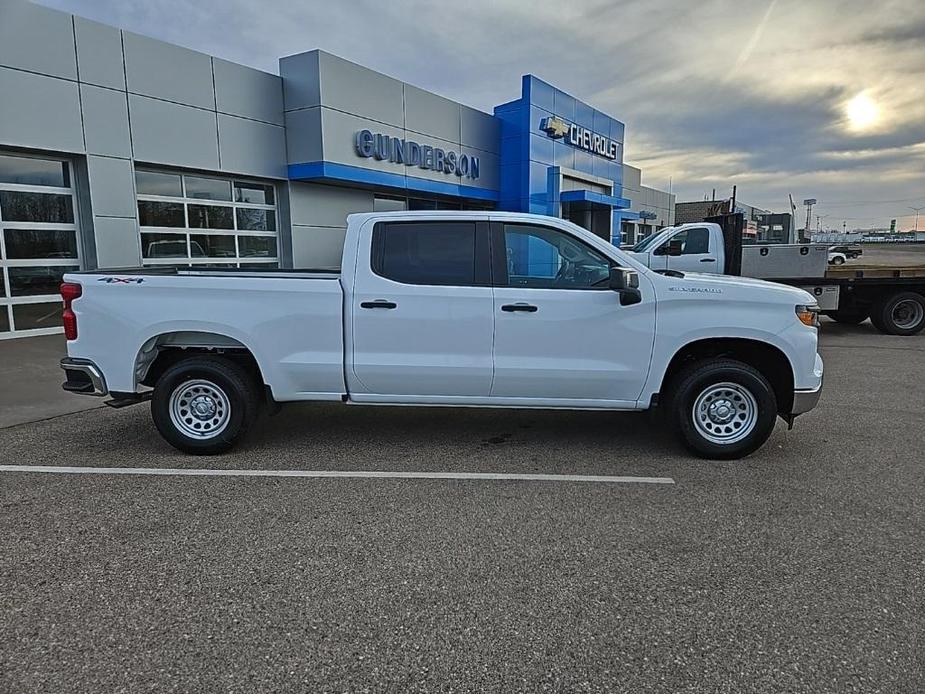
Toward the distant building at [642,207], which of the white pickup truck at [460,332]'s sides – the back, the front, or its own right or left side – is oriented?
left

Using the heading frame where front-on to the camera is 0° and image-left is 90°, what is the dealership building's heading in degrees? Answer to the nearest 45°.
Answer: approximately 315°

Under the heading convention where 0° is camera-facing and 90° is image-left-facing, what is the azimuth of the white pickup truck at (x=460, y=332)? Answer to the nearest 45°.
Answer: approximately 270°
